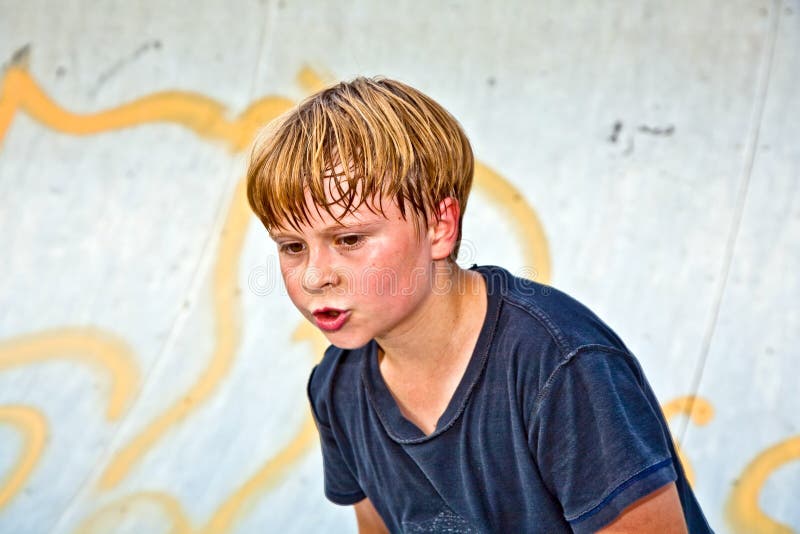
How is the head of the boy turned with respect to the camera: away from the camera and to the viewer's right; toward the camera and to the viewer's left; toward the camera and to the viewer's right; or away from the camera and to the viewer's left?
toward the camera and to the viewer's left

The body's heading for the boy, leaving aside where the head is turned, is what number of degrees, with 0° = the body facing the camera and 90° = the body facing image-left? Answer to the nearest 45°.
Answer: approximately 45°
